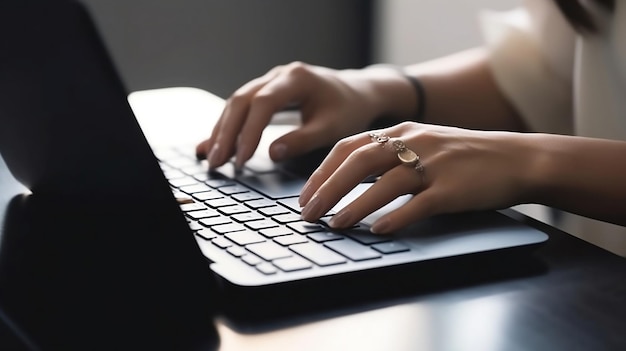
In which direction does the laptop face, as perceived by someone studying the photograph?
facing away from the viewer and to the right of the viewer
